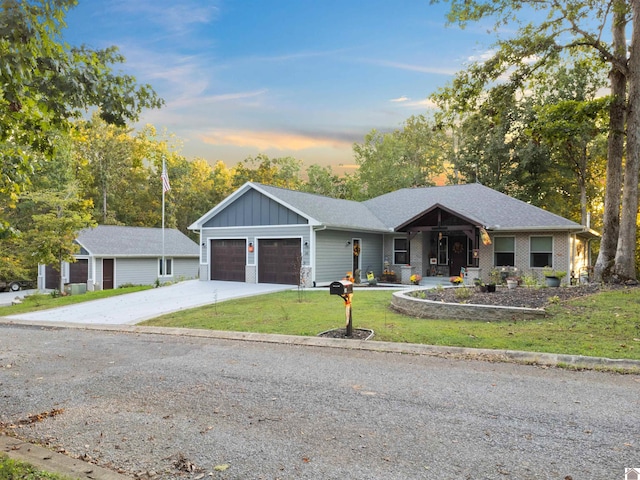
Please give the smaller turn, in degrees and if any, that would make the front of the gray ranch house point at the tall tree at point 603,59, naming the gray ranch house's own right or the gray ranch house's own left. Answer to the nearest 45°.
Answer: approximately 90° to the gray ranch house's own left

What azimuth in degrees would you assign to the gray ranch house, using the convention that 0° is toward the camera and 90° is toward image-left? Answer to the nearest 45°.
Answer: approximately 45°

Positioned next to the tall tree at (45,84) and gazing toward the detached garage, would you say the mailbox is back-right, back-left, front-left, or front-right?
front-right

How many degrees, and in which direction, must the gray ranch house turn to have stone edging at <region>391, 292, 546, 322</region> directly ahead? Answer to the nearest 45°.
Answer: approximately 45° to its left

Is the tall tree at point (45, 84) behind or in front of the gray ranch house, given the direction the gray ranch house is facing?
in front

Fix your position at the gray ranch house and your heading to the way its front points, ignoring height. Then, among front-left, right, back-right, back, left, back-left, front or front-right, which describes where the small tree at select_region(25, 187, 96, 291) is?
front-right

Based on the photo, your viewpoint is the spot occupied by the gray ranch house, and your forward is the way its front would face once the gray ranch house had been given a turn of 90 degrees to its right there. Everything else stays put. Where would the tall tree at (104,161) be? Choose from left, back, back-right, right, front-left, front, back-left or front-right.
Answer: front

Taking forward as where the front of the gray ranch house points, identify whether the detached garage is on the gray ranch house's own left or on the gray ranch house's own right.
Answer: on the gray ranch house's own right
